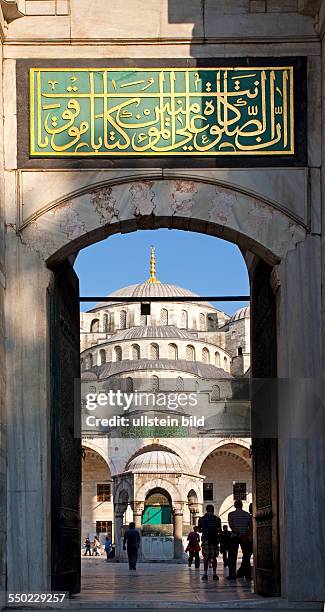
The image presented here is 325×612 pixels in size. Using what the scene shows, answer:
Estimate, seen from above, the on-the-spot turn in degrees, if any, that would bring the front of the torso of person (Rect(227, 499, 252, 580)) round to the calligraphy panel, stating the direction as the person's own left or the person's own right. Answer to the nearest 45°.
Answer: approximately 180°

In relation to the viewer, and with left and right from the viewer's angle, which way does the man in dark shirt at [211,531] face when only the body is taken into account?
facing away from the viewer

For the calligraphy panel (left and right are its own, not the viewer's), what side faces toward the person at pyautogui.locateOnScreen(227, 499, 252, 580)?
back

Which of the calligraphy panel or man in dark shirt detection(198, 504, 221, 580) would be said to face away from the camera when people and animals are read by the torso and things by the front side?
the man in dark shirt

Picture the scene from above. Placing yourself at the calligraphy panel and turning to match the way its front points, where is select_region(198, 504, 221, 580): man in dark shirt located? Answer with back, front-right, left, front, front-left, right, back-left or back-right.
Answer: back

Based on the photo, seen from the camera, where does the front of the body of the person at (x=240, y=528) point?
away from the camera

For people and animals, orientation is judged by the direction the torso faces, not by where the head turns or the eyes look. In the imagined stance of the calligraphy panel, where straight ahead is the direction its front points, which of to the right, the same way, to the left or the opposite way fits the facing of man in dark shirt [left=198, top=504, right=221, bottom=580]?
the opposite way

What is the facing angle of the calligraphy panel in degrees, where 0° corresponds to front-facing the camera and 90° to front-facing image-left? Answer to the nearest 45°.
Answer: approximately 0°
